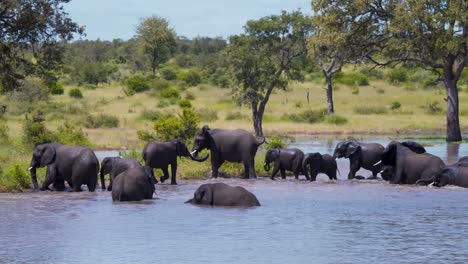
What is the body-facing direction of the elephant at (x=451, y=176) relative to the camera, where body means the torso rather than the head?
to the viewer's left

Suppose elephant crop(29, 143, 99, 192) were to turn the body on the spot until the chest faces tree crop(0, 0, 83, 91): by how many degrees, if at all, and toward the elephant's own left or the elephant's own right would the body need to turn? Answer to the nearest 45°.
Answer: approximately 90° to the elephant's own right

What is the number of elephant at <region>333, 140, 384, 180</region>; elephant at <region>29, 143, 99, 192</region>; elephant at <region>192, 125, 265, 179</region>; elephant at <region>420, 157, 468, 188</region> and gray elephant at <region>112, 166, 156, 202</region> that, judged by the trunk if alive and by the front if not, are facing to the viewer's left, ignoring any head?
4

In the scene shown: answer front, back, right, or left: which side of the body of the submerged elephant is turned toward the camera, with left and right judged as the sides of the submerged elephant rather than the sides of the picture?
left

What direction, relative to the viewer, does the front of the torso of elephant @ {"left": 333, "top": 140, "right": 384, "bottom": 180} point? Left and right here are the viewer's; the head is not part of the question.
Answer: facing to the left of the viewer

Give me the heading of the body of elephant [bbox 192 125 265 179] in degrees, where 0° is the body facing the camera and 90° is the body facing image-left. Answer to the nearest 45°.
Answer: approximately 90°

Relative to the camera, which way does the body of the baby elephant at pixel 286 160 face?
to the viewer's left

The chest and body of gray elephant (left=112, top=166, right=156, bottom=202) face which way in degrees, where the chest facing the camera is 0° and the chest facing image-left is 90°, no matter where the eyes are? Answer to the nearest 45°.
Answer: approximately 225°

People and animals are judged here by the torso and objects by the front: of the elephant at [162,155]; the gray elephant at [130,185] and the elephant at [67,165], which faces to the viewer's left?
the elephant at [67,165]

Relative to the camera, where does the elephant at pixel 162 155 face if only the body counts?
to the viewer's right

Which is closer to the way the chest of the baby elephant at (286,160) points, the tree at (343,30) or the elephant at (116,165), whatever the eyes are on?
the elephant
